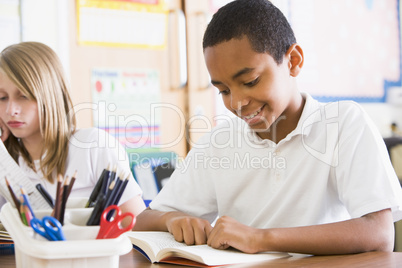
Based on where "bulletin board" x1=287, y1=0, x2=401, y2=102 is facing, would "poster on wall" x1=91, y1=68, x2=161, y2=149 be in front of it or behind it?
in front

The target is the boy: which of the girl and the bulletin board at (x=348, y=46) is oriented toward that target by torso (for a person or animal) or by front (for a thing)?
the bulletin board

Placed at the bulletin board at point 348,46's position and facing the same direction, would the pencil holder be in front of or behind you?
in front

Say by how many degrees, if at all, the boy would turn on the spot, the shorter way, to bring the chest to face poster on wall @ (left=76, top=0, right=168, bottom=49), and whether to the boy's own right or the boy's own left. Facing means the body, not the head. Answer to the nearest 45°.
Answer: approximately 90° to the boy's own right

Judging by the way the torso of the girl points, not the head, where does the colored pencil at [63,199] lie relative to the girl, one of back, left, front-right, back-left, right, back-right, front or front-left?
front-left

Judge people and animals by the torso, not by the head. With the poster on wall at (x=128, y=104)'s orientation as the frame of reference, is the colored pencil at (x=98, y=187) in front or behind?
in front

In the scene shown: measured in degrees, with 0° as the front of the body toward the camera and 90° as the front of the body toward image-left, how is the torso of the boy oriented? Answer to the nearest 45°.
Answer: approximately 45°

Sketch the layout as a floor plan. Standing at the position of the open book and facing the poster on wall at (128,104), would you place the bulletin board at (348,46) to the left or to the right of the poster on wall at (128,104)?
right

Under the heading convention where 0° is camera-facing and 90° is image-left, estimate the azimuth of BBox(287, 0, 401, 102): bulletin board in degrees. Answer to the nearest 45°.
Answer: approximately 0°

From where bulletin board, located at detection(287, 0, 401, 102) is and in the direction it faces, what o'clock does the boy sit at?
The boy is roughly at 12 o'clock from the bulletin board.

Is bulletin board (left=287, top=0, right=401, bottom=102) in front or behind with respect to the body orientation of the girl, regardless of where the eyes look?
behind

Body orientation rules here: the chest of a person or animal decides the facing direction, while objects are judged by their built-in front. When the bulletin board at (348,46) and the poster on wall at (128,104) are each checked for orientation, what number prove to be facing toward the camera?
2
